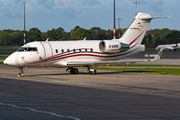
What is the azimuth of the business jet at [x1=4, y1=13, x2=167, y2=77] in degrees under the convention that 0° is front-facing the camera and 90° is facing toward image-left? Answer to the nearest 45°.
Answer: approximately 45°
